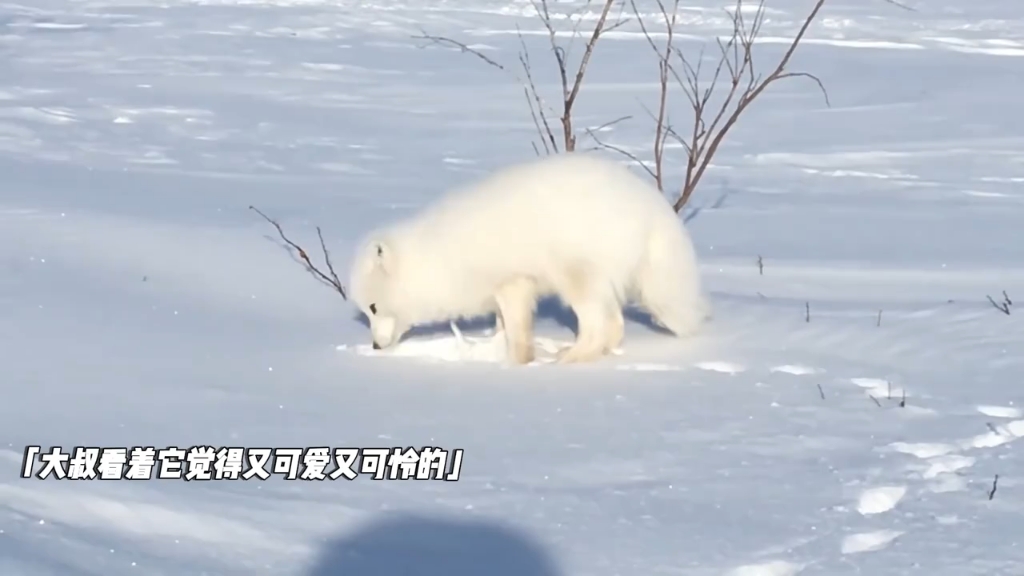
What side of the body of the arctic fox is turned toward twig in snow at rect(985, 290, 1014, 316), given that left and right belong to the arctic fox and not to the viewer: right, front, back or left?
back

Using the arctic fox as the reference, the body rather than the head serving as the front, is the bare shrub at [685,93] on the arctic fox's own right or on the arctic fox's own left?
on the arctic fox's own right

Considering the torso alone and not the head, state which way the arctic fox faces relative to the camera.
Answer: to the viewer's left

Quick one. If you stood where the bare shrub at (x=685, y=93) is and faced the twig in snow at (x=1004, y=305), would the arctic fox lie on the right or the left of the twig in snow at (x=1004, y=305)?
right
